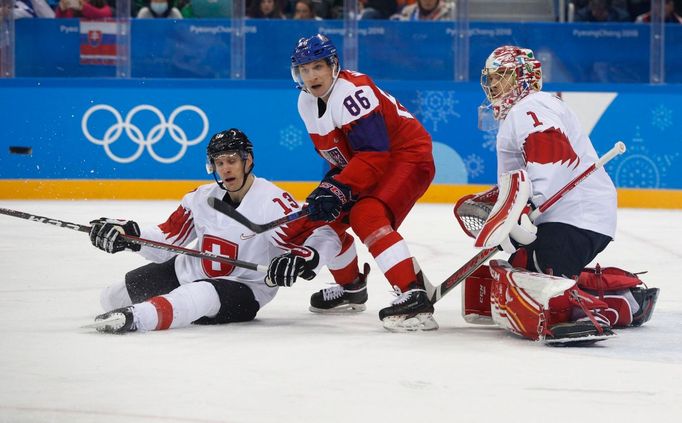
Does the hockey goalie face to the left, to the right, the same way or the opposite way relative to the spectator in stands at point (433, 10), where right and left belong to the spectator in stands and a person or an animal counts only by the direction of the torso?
to the right

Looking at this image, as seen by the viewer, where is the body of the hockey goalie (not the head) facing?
to the viewer's left

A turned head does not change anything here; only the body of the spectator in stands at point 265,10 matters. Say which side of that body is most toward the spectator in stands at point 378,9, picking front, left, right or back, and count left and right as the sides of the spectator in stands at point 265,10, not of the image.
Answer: left

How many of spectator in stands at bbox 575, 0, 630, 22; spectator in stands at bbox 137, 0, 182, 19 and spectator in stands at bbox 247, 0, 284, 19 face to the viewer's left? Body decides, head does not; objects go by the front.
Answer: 0

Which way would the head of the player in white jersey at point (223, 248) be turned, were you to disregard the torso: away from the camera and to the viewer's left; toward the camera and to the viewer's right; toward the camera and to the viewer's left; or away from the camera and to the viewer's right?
toward the camera and to the viewer's left

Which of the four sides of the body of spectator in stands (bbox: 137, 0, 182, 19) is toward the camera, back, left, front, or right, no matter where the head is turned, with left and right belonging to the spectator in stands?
front

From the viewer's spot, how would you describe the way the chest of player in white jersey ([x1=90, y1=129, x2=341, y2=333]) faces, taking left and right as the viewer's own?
facing the viewer and to the left of the viewer

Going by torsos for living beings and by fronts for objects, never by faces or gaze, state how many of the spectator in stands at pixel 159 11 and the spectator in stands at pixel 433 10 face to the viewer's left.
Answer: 0

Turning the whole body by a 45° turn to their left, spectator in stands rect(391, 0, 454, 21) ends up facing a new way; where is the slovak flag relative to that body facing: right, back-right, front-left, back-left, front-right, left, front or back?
back-right

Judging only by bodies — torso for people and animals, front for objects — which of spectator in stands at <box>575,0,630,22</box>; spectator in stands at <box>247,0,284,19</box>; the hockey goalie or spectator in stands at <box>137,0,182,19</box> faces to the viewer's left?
the hockey goalie

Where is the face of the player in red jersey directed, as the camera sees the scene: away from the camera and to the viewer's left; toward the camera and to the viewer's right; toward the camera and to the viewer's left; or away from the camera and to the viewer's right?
toward the camera and to the viewer's left

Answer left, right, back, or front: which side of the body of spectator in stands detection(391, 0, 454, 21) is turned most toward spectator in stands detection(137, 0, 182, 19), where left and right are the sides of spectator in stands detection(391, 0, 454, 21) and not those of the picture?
right

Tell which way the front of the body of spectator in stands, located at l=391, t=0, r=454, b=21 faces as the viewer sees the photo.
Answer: toward the camera

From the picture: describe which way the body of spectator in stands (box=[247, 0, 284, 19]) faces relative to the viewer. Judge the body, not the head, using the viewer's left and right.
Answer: facing the viewer

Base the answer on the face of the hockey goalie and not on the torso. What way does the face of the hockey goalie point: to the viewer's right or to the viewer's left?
to the viewer's left

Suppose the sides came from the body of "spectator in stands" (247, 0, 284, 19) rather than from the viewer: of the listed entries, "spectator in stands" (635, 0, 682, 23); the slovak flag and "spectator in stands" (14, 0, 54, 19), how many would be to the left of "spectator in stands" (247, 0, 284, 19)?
1

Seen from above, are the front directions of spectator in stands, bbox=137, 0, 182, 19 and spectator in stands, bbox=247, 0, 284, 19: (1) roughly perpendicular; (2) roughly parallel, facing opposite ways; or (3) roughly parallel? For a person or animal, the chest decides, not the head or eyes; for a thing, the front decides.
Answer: roughly parallel

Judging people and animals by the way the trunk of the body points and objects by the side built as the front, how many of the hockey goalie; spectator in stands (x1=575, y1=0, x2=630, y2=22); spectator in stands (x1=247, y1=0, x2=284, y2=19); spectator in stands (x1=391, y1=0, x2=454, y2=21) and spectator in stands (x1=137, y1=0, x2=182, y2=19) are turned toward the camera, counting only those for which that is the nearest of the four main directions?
4

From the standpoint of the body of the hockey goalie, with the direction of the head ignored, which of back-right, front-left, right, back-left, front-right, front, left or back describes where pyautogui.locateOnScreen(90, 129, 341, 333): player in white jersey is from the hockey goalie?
front

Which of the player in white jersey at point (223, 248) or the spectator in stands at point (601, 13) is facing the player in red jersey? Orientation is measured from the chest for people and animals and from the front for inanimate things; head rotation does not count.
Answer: the spectator in stands
